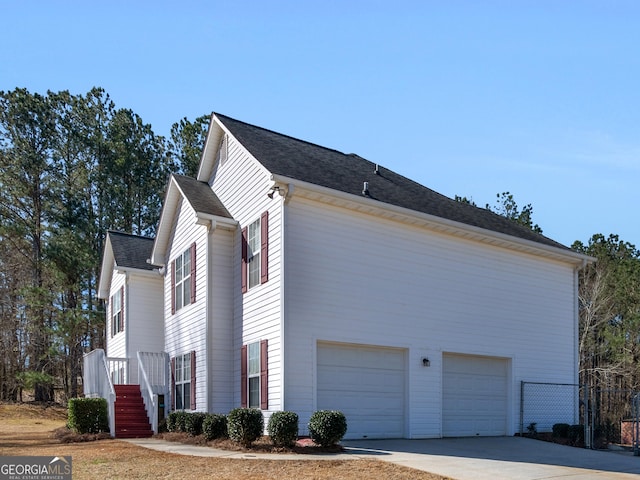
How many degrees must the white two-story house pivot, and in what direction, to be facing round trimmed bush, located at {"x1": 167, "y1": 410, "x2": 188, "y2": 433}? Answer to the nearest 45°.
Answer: approximately 45° to its right

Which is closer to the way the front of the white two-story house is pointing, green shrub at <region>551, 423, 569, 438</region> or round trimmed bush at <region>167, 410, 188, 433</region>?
the round trimmed bush

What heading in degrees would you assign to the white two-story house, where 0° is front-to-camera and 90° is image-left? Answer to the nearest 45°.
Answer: approximately 45°
